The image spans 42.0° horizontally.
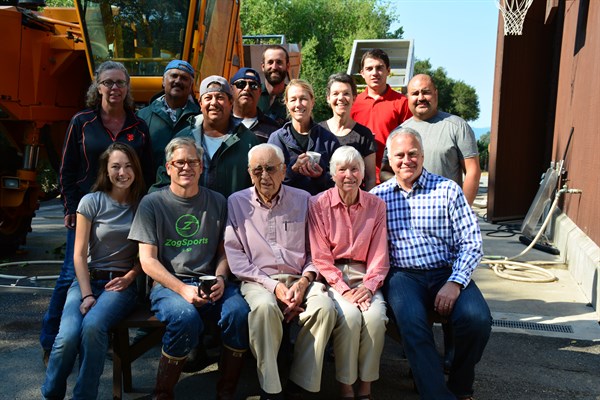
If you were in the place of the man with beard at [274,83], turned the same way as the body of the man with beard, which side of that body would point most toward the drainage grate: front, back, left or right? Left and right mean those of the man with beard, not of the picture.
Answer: left

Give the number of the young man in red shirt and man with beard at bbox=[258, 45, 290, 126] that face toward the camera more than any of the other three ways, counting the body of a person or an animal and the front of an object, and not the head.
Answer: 2

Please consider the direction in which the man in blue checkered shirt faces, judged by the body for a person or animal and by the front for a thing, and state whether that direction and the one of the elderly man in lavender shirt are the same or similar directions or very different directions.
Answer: same or similar directions

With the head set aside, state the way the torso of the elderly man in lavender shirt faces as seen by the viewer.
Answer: toward the camera

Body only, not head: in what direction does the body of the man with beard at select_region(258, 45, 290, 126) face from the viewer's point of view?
toward the camera

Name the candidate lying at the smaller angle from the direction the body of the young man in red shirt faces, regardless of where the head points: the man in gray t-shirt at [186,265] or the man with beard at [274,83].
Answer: the man in gray t-shirt

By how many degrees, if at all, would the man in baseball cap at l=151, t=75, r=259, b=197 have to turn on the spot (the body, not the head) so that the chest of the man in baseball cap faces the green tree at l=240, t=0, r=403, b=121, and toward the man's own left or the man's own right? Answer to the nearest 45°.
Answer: approximately 180°

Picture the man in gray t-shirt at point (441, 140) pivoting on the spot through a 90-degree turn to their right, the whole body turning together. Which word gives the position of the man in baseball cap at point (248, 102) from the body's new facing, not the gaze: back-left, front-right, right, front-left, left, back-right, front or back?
front-left

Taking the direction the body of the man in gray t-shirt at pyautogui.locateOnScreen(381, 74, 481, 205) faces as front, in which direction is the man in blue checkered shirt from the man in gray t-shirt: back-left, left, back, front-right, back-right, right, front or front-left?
front-left

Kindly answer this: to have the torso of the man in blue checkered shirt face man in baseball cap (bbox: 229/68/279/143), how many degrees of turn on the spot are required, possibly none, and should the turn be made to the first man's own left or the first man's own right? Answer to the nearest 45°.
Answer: approximately 135° to the first man's own right

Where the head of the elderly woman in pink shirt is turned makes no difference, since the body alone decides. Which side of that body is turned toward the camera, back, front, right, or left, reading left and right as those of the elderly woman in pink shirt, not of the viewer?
front

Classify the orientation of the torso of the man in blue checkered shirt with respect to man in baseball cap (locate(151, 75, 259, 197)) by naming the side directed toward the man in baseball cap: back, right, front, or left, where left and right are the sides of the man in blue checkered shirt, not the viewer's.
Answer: right

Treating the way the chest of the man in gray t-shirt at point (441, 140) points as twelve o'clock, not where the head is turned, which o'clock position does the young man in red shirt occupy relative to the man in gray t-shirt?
The young man in red shirt is roughly at 3 o'clock from the man in gray t-shirt.
